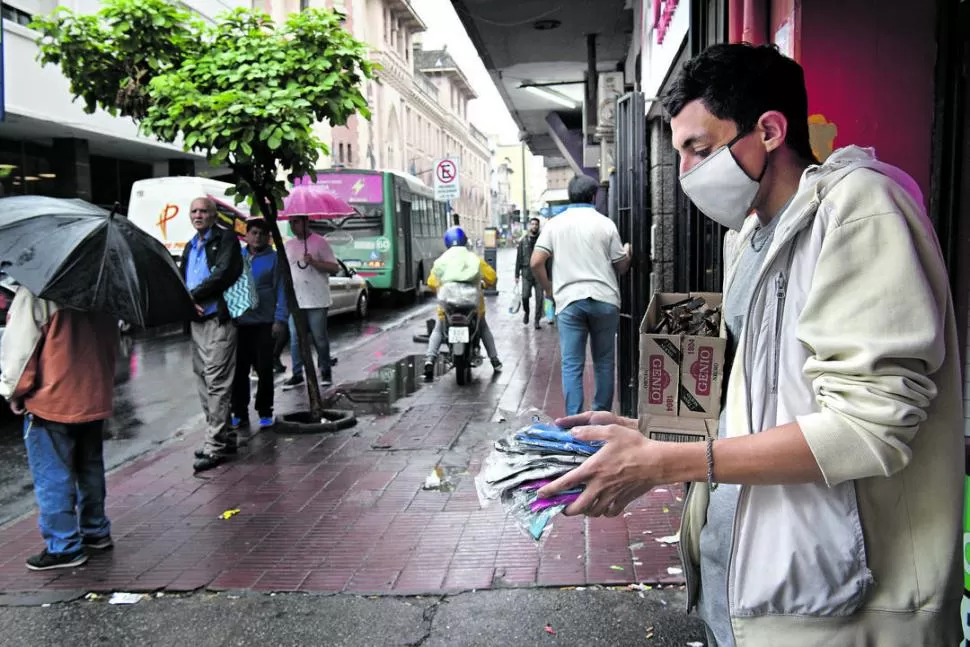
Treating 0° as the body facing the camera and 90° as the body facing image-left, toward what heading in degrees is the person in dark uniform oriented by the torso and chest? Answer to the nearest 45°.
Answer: approximately 0°

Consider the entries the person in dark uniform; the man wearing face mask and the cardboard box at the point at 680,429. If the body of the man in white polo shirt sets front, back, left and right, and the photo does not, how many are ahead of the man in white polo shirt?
1

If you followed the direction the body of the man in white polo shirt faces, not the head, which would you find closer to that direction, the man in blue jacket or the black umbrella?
the man in blue jacket

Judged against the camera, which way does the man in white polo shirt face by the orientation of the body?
away from the camera

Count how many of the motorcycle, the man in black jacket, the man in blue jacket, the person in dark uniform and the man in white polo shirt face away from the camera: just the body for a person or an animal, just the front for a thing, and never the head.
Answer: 2

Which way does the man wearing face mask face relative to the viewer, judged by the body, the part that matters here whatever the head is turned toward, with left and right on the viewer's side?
facing to the left of the viewer

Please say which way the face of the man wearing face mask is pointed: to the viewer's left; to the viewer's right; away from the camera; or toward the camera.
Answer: to the viewer's left

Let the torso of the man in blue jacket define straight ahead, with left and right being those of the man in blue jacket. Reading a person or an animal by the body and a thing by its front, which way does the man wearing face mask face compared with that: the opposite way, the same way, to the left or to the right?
to the right

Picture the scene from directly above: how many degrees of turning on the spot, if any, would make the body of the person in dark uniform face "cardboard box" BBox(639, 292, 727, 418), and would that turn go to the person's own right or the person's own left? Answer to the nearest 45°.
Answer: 0° — they already face it
